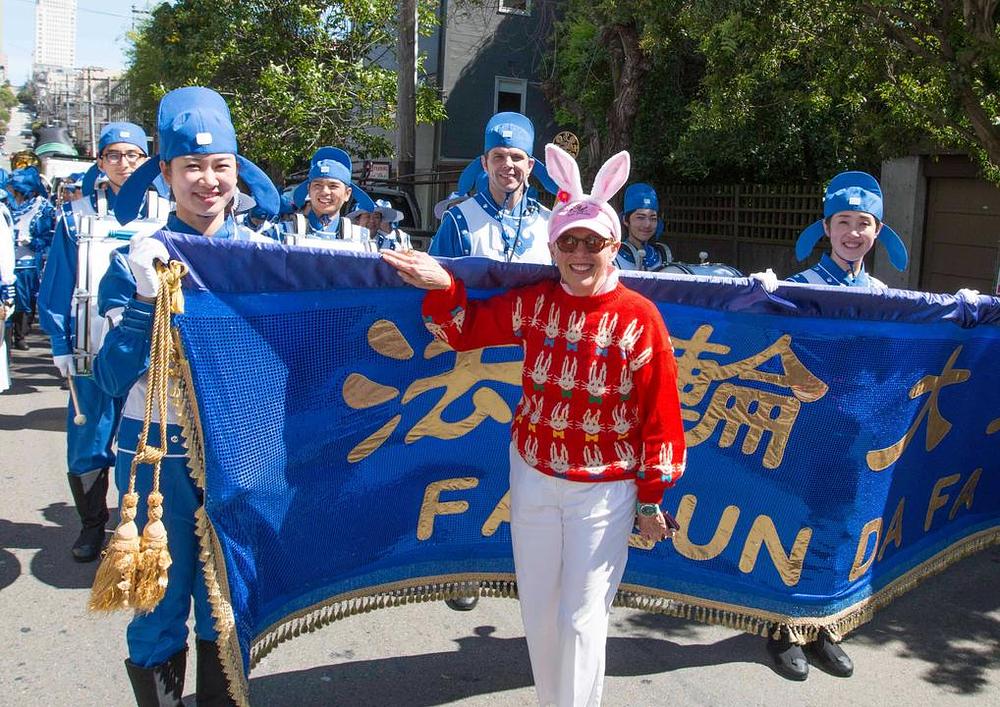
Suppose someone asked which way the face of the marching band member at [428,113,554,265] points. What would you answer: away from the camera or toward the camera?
toward the camera

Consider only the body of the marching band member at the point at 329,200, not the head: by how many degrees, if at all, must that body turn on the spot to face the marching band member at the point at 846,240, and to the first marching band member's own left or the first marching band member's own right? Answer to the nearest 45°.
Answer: approximately 45° to the first marching band member's own left

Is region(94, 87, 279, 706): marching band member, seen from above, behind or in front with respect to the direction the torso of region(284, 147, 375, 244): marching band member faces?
in front

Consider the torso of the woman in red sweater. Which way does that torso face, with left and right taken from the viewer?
facing the viewer

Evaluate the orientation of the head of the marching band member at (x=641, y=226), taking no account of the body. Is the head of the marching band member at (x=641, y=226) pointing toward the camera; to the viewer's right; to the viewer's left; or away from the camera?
toward the camera

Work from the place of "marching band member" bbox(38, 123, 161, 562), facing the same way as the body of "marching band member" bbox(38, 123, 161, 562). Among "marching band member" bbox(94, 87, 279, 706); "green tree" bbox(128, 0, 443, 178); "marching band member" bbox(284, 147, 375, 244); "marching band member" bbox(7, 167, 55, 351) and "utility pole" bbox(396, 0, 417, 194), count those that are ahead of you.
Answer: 1

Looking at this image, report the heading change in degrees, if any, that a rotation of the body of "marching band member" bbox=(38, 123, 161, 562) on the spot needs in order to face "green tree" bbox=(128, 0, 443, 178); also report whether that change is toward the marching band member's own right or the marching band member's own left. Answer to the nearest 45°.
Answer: approximately 180°

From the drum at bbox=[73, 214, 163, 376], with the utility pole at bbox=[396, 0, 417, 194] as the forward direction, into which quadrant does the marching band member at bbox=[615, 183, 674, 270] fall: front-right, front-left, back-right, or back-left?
front-right

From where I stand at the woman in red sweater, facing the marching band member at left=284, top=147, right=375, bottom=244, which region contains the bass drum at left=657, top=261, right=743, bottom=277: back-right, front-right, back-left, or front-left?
front-right

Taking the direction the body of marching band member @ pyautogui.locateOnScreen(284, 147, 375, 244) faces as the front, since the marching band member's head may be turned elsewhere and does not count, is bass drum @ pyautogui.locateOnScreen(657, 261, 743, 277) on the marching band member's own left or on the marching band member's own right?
on the marching band member's own left

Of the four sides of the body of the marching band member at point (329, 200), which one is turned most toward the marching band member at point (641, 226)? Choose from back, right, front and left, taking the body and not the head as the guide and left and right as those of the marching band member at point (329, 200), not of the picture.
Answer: left

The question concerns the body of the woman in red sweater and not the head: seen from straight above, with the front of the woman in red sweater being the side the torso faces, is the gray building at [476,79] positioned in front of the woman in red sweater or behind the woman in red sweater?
behind

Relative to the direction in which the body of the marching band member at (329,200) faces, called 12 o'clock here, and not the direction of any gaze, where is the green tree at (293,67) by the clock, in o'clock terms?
The green tree is roughly at 6 o'clock from the marching band member.

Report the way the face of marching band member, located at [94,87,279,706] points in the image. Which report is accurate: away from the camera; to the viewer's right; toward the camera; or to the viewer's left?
toward the camera

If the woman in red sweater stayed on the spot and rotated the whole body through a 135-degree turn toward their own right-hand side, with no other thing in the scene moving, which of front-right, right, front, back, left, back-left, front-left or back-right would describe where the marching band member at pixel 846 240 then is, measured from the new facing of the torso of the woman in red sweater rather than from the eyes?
right

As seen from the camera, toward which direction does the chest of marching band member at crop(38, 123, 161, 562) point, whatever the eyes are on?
toward the camera

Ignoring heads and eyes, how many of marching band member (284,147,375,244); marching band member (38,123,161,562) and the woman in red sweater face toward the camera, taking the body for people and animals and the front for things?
3
